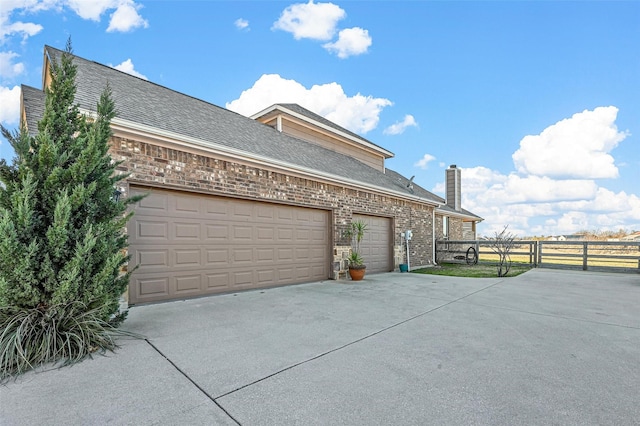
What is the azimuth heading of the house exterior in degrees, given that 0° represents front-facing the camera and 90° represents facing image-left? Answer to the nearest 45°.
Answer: approximately 315°

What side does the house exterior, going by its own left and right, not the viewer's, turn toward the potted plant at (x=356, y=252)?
left

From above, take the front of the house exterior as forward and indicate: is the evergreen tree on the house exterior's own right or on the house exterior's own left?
on the house exterior's own right
